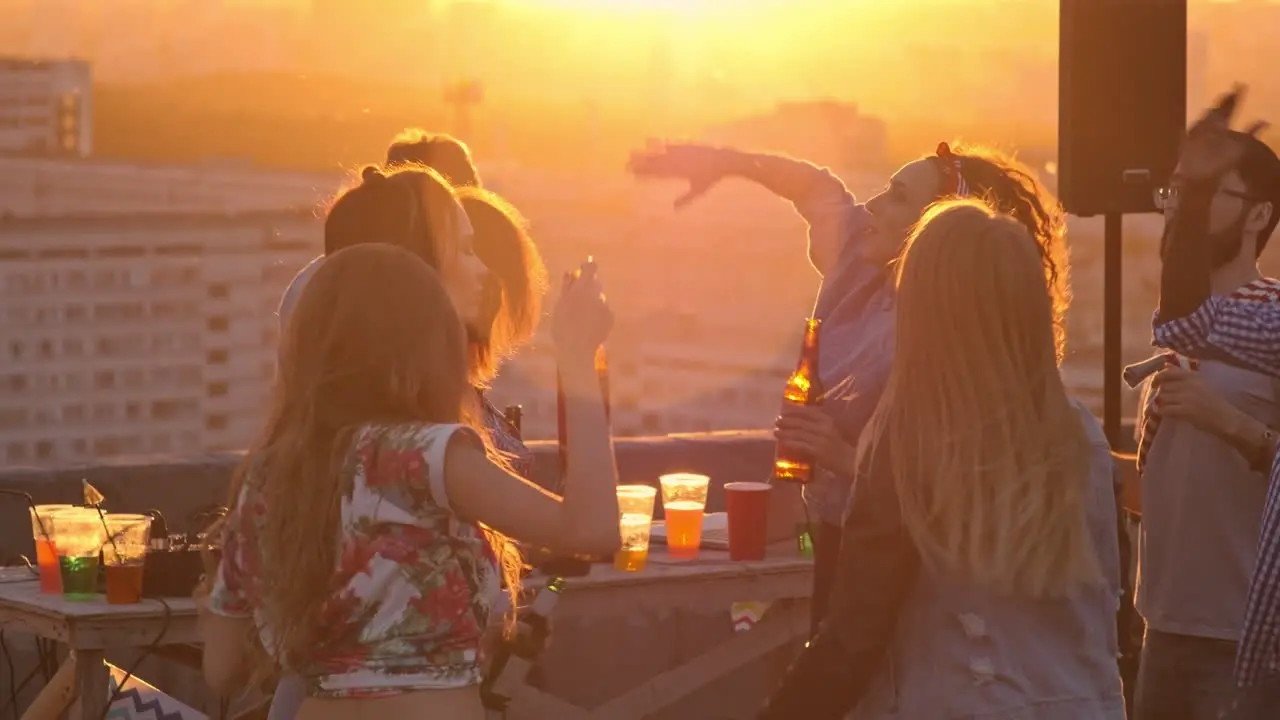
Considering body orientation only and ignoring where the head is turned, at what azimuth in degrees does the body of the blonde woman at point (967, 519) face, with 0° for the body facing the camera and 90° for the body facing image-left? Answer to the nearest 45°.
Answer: approximately 180°

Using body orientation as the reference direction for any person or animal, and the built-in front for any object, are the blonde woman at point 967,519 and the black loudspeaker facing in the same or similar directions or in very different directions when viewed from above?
very different directions

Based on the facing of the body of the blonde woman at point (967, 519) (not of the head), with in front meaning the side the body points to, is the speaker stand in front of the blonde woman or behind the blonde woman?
in front

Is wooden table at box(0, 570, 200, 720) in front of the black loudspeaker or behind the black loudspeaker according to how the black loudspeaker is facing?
in front

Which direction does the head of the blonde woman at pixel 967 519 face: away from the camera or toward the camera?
away from the camera

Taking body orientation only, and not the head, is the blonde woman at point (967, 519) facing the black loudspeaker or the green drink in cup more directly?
the black loudspeaker

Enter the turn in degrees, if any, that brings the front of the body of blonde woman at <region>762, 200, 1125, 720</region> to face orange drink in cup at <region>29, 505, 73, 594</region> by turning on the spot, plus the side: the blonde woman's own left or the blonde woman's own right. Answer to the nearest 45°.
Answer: approximately 45° to the blonde woman's own left

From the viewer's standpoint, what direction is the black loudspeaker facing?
toward the camera

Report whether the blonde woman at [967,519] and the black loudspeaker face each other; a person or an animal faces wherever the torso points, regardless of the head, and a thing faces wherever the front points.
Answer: yes

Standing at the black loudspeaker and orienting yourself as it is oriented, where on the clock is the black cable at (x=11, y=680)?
The black cable is roughly at 2 o'clock from the black loudspeaker.
